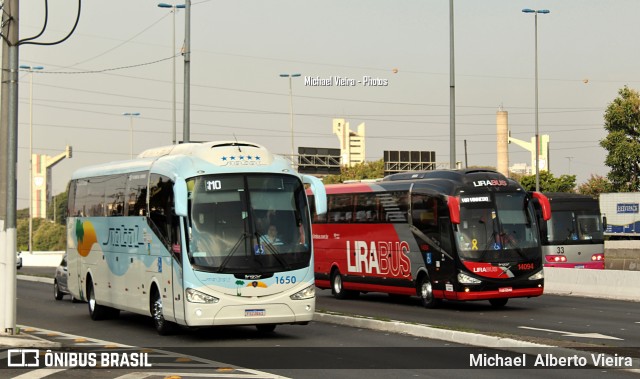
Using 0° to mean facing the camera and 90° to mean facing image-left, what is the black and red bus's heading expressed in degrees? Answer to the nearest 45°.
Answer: approximately 315°

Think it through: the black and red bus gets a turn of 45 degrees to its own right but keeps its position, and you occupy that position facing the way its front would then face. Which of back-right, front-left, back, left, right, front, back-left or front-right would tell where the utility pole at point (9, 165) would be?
front-right

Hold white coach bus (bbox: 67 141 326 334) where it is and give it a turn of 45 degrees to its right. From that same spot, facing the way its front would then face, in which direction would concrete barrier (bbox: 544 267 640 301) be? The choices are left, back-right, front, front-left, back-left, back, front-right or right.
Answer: back-left

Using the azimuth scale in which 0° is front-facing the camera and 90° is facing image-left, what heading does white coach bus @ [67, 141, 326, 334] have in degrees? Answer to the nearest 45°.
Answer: approximately 315°

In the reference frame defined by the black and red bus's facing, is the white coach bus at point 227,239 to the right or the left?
on its right

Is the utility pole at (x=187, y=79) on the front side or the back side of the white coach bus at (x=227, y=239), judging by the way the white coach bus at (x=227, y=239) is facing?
on the back side

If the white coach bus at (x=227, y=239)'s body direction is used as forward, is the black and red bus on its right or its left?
on its left

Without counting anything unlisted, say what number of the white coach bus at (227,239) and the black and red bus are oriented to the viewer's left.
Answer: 0
